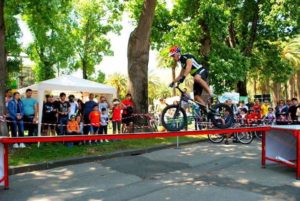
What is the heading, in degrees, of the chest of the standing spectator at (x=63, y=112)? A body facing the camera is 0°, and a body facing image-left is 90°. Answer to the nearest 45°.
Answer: approximately 0°

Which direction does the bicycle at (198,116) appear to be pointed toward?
to the viewer's left

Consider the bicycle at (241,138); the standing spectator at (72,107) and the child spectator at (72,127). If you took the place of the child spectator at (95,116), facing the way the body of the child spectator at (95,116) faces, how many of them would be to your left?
1

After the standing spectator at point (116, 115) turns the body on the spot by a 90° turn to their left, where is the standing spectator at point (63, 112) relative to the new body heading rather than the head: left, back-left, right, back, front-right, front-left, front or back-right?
back-right

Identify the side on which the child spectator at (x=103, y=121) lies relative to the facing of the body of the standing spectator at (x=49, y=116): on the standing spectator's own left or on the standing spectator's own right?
on the standing spectator's own left

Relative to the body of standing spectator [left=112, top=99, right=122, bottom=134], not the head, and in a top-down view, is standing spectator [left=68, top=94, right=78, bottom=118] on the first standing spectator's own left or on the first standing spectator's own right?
on the first standing spectator's own right

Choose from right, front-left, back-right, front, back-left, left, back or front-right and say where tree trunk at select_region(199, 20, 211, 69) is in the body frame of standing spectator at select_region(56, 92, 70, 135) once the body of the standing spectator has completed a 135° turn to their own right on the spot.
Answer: right

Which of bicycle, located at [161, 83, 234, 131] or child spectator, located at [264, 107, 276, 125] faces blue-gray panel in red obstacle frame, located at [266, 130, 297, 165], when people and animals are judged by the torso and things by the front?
the child spectator

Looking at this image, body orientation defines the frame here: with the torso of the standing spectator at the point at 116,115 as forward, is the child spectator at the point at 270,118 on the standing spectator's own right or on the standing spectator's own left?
on the standing spectator's own left

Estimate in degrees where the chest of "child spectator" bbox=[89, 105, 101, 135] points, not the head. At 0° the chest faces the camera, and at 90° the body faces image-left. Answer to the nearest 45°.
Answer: approximately 0°
